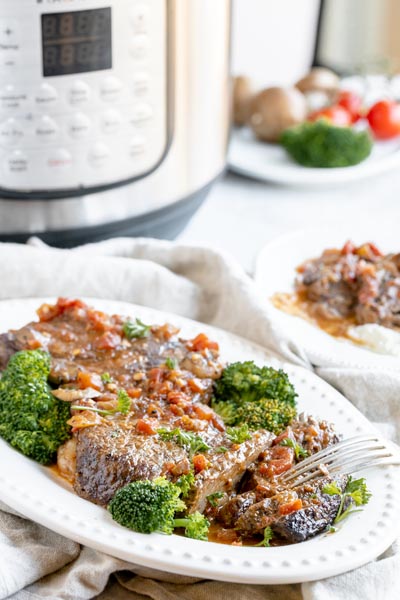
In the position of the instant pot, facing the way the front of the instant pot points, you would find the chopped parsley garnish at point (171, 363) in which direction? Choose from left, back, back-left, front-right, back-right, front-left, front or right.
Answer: front

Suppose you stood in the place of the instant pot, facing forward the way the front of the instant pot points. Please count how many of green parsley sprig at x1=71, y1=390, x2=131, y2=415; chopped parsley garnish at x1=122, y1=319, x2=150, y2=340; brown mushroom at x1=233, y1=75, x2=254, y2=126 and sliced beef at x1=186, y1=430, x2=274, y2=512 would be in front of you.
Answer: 3

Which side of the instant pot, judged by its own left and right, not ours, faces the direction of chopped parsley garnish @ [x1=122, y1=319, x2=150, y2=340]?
front

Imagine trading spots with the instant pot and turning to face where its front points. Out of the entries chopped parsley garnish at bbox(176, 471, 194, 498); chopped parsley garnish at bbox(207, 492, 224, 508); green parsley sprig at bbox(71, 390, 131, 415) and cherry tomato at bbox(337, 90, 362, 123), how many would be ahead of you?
3

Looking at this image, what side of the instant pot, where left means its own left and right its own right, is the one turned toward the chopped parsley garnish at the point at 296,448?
front

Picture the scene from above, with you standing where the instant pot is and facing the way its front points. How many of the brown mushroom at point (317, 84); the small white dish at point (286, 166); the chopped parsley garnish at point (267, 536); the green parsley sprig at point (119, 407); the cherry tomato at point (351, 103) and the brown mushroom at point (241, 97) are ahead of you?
2

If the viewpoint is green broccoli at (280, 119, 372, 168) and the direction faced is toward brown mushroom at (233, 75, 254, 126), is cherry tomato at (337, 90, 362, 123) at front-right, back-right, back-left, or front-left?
front-right

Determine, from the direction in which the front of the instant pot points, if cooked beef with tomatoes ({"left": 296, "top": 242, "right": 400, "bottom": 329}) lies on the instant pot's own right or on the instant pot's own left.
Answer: on the instant pot's own left

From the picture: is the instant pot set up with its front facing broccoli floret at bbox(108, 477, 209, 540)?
yes

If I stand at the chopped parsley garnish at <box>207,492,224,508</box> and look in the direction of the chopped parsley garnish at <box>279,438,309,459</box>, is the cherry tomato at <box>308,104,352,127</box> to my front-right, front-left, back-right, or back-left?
front-left

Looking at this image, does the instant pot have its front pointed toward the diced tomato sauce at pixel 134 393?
yes

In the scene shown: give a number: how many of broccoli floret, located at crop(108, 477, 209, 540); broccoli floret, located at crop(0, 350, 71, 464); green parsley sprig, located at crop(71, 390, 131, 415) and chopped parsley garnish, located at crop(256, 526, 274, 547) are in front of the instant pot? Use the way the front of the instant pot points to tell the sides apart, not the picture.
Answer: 4

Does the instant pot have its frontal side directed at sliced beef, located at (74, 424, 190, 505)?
yes

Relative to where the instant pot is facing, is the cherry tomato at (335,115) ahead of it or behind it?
behind

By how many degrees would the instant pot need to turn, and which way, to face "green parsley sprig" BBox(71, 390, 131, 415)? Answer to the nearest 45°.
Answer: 0° — it already faces it

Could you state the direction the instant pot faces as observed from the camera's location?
facing the viewer

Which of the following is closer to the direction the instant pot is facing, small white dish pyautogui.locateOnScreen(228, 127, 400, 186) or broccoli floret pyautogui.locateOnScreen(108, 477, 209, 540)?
the broccoli floret

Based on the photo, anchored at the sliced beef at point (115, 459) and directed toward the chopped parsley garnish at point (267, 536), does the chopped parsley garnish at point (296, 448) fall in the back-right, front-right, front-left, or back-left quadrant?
front-left

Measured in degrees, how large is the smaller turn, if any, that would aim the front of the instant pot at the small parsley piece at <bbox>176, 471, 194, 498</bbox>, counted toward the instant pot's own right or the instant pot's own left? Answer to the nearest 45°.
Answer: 0° — it already faces it

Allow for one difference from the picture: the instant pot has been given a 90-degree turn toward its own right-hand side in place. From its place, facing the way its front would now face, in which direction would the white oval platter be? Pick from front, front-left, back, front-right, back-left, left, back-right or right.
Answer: left

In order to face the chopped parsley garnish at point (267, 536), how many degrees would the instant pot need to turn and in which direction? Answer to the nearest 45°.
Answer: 0° — it already faces it
